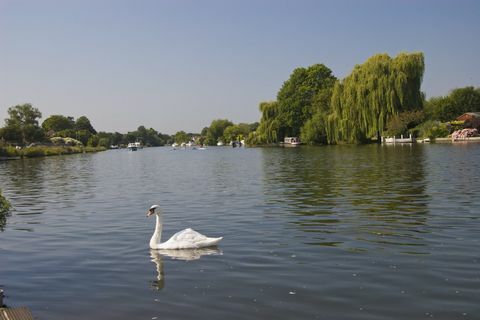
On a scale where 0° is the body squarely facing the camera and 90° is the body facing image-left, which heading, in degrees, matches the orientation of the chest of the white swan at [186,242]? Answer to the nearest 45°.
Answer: approximately 90°

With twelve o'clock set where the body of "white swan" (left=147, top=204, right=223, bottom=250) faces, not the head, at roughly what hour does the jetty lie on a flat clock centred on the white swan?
The jetty is roughly at 10 o'clock from the white swan.
